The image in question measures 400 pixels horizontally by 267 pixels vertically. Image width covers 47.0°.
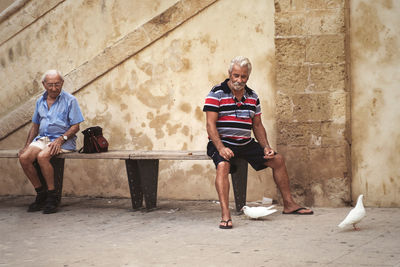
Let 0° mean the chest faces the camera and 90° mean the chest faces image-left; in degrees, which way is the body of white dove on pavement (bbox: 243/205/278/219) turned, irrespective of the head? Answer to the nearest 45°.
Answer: approximately 90°

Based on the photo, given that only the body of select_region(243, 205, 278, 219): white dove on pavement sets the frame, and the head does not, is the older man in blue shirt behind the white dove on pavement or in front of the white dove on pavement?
in front
